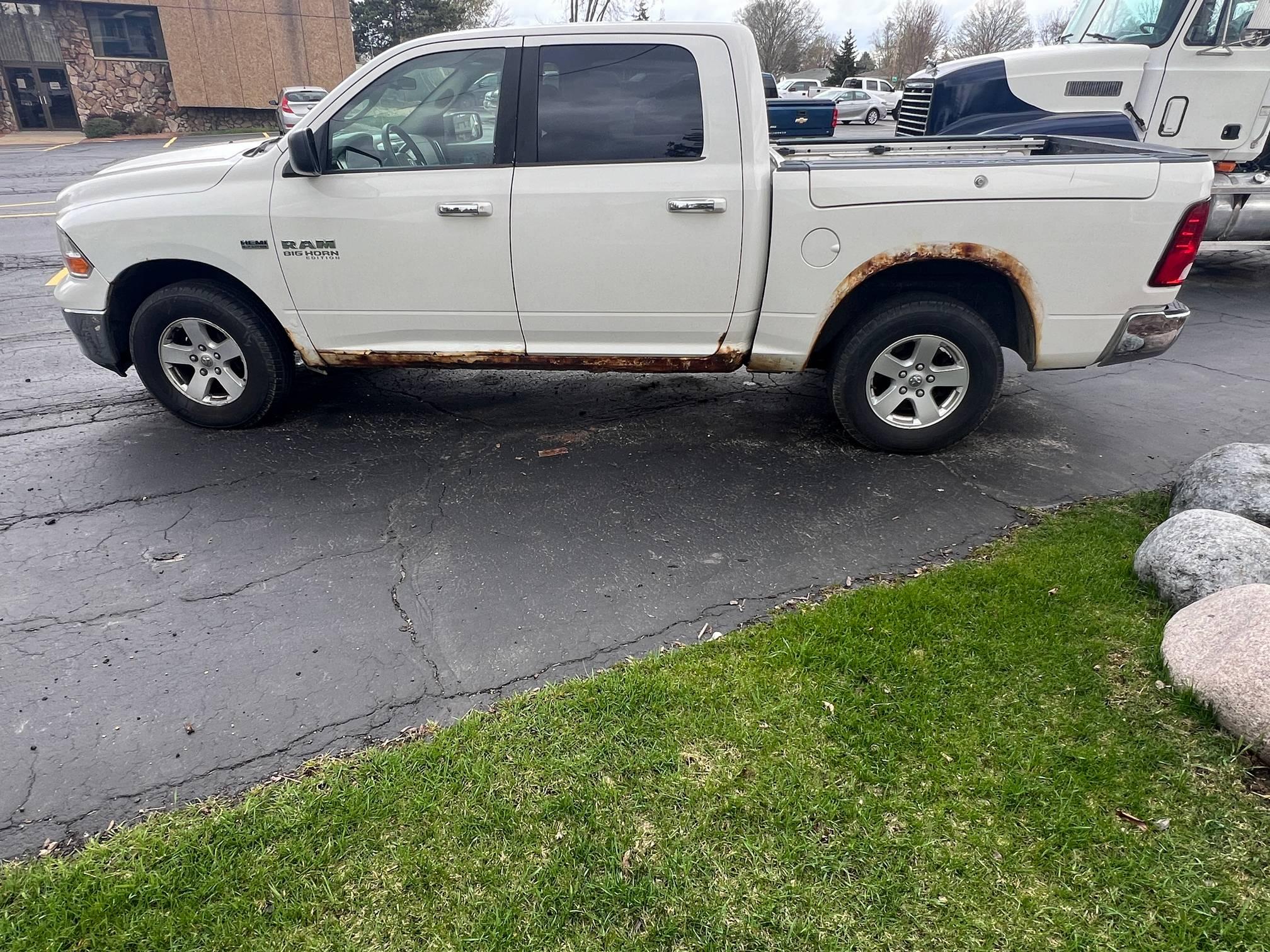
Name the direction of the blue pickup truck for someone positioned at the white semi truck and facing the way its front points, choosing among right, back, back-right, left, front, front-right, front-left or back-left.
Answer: front-right

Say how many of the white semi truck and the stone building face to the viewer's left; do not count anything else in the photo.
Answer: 1

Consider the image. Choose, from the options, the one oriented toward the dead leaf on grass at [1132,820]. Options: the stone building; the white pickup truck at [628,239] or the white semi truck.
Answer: the stone building

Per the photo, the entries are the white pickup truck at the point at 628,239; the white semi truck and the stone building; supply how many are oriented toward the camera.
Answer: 1

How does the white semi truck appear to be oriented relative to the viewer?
to the viewer's left

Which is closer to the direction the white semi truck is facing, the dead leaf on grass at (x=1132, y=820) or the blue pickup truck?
the blue pickup truck

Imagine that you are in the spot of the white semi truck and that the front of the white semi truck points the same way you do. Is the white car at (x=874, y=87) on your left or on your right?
on your right

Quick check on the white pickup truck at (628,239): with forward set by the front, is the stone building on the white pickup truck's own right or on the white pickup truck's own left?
on the white pickup truck's own right

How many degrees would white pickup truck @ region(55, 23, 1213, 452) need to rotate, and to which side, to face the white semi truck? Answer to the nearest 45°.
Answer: approximately 135° to its right

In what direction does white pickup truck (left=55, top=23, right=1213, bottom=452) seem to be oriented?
to the viewer's left

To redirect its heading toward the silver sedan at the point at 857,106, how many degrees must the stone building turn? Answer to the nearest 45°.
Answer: approximately 90° to its left
